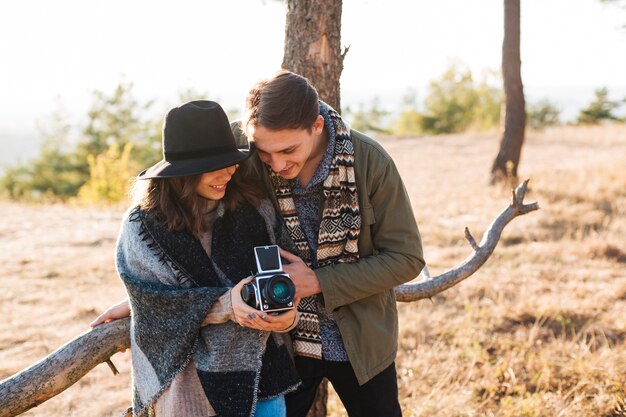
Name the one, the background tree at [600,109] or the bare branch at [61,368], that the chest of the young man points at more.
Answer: the bare branch

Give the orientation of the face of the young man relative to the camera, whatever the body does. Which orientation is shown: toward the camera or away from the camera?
toward the camera

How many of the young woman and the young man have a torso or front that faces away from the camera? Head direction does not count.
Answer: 0

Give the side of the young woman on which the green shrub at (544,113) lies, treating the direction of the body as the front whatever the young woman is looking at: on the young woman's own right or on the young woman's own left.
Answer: on the young woman's own left

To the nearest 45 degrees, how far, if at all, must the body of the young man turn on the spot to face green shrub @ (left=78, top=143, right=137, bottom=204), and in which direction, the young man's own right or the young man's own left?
approximately 90° to the young man's own right

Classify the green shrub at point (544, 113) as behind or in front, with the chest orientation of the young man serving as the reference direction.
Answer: behind

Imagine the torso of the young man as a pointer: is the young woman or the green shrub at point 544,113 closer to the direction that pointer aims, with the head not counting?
the young woman

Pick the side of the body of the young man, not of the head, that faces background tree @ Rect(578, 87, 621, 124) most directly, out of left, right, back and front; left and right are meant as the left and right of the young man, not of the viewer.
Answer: back

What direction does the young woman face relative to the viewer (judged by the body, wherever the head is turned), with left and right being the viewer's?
facing the viewer and to the right of the viewer

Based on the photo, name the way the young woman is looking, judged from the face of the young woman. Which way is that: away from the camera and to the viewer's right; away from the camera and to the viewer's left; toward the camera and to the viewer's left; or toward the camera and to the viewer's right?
toward the camera and to the viewer's right

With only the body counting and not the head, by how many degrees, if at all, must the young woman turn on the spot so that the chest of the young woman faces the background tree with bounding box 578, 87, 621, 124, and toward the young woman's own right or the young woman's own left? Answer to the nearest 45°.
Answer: approximately 90° to the young woman's own left
